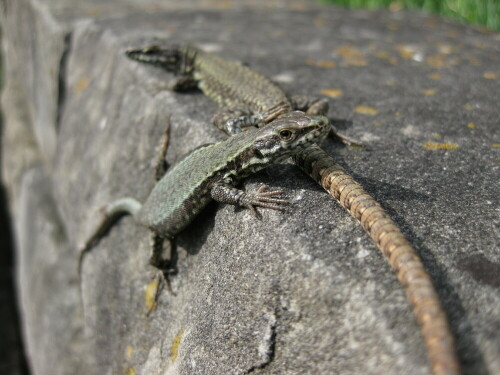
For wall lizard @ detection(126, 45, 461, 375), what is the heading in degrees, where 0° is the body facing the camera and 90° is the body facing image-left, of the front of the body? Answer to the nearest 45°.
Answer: approximately 135°
